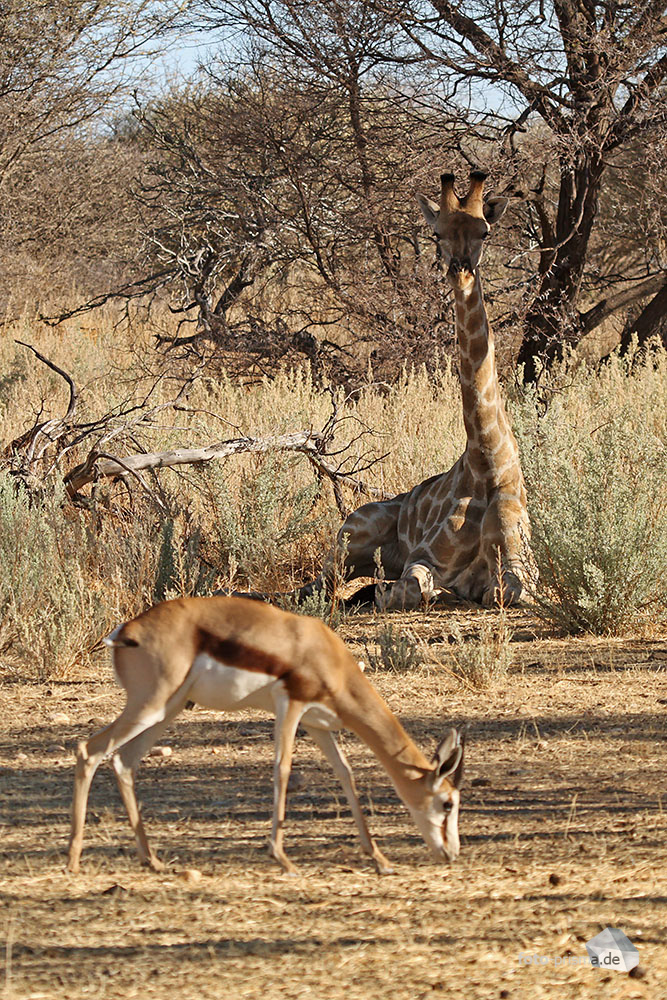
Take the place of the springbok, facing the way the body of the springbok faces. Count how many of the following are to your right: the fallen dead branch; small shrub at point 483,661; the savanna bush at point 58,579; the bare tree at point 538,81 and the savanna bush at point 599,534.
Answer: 0

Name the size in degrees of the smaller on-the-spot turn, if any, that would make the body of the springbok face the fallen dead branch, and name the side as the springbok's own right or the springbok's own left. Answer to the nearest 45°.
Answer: approximately 90° to the springbok's own left

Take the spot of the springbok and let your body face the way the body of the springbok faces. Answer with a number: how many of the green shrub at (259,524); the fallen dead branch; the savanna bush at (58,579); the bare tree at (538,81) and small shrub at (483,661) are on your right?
0

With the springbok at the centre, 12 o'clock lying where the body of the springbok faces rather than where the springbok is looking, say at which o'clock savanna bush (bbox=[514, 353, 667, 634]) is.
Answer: The savanna bush is roughly at 10 o'clock from the springbok.

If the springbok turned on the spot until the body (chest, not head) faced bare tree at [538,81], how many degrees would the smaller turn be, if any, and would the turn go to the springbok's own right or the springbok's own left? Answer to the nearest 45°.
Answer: approximately 90° to the springbok's own left

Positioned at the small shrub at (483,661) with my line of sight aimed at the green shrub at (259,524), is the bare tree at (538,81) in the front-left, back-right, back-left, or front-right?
front-right

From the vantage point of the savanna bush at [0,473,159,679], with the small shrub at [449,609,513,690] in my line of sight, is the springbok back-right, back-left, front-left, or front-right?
front-right

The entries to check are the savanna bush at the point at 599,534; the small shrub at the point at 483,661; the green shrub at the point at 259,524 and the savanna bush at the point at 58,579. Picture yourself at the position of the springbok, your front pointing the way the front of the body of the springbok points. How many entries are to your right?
0

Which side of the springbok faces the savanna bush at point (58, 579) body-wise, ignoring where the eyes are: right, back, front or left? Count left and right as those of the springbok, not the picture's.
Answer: left

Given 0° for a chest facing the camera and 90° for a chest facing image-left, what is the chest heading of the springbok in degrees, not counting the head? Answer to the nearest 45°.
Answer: approximately 270°

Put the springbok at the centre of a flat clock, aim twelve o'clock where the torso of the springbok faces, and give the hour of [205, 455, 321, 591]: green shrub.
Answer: The green shrub is roughly at 9 o'clock from the springbok.
